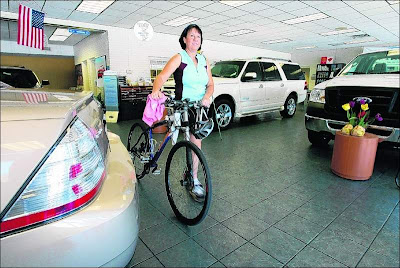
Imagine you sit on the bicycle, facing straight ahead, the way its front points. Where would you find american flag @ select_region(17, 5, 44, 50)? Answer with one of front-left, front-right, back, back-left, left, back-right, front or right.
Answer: back

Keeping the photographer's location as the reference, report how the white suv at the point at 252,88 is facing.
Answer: facing the viewer and to the left of the viewer

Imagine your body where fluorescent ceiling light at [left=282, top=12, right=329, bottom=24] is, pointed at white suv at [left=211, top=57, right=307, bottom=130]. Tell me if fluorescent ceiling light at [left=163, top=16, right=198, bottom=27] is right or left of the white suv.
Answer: right

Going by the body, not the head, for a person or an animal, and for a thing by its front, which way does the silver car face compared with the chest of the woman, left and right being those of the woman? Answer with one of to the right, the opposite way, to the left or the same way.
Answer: the opposite way

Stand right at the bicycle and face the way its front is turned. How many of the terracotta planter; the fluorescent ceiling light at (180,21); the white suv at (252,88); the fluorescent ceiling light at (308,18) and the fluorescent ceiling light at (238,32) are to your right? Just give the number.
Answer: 0

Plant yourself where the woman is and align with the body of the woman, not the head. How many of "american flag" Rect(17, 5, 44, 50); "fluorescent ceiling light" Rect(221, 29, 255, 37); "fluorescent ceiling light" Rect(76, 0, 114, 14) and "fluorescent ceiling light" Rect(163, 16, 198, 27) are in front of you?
0

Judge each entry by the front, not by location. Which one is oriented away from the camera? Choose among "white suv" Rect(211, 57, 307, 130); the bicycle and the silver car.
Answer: the silver car

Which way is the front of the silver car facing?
away from the camera

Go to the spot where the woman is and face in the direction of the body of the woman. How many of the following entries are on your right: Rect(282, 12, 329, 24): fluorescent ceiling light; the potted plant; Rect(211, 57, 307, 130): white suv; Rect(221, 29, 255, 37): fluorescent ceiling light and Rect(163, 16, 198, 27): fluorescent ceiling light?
0

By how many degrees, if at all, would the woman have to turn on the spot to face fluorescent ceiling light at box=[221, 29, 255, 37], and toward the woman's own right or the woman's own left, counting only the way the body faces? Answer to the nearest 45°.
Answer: approximately 135° to the woman's own left

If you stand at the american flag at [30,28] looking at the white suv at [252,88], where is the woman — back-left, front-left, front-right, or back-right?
front-right

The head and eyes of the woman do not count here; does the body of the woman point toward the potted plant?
no

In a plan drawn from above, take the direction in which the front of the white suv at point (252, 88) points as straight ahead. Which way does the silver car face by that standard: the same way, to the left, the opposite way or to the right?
to the right

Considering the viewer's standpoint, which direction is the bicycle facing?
facing the viewer and to the right of the viewer

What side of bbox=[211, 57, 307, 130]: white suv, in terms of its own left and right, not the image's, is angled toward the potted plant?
left

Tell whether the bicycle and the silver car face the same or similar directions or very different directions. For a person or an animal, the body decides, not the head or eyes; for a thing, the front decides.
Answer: very different directions

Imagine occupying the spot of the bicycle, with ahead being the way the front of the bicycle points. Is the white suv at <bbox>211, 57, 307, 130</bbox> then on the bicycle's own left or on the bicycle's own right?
on the bicycle's own left

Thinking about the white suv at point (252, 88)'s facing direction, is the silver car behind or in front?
in front

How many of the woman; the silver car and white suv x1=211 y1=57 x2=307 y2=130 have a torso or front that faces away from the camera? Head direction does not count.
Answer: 1

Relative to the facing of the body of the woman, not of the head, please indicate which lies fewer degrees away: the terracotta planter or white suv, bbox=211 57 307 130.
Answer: the terracotta planter
